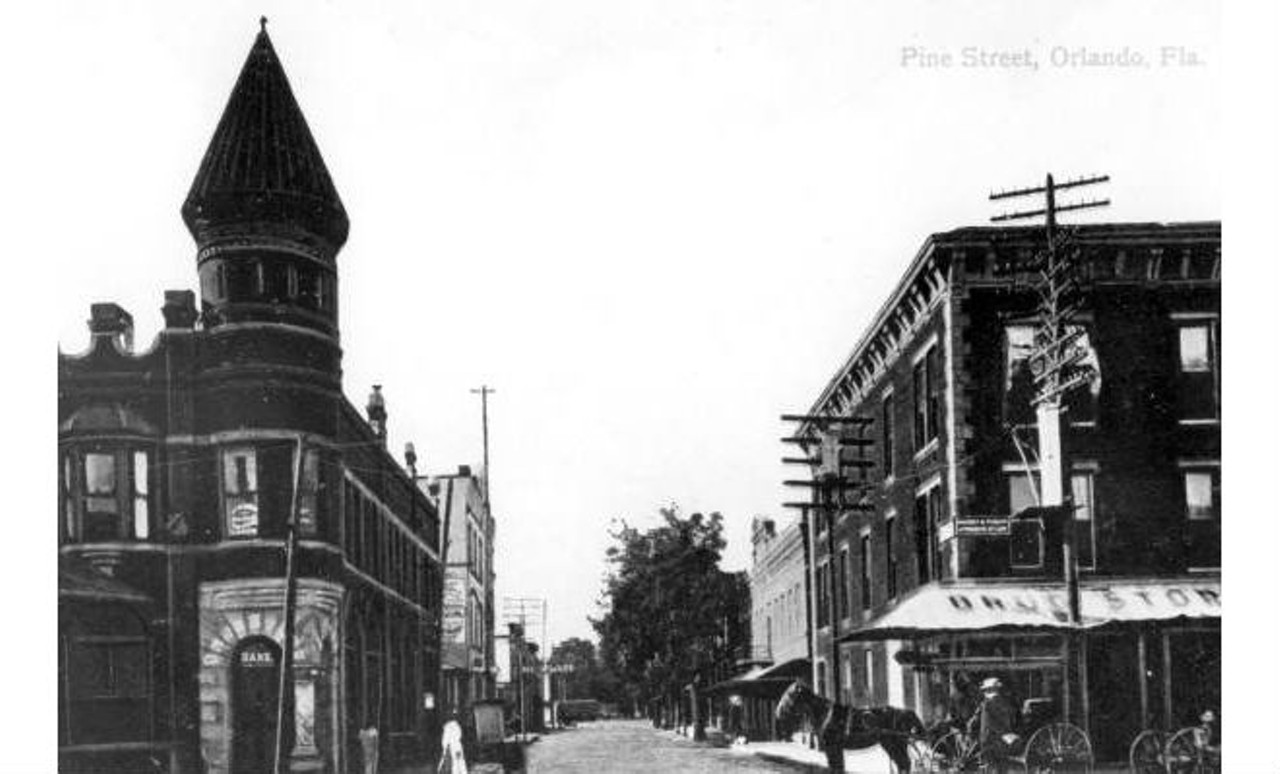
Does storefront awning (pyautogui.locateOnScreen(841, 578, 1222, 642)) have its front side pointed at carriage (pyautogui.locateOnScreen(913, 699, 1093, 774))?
yes

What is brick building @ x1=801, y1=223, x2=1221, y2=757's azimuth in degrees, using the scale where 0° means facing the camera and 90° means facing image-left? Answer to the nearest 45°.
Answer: approximately 0°

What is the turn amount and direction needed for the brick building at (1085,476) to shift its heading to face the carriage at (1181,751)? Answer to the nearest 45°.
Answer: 0° — it already faces it

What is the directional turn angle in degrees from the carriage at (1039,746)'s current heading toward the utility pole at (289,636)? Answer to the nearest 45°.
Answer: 0° — it already faces it

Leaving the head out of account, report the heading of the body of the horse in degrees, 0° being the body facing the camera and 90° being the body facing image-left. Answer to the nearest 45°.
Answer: approximately 90°

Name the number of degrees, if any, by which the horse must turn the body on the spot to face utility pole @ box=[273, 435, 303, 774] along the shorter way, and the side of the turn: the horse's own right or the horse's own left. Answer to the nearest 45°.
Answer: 0° — it already faces it

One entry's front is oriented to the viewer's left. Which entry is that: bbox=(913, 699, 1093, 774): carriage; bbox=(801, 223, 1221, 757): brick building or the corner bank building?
the carriage

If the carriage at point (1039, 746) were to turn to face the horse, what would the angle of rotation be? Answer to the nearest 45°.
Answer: approximately 45° to its right

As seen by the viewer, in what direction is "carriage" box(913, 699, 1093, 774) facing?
to the viewer's left
